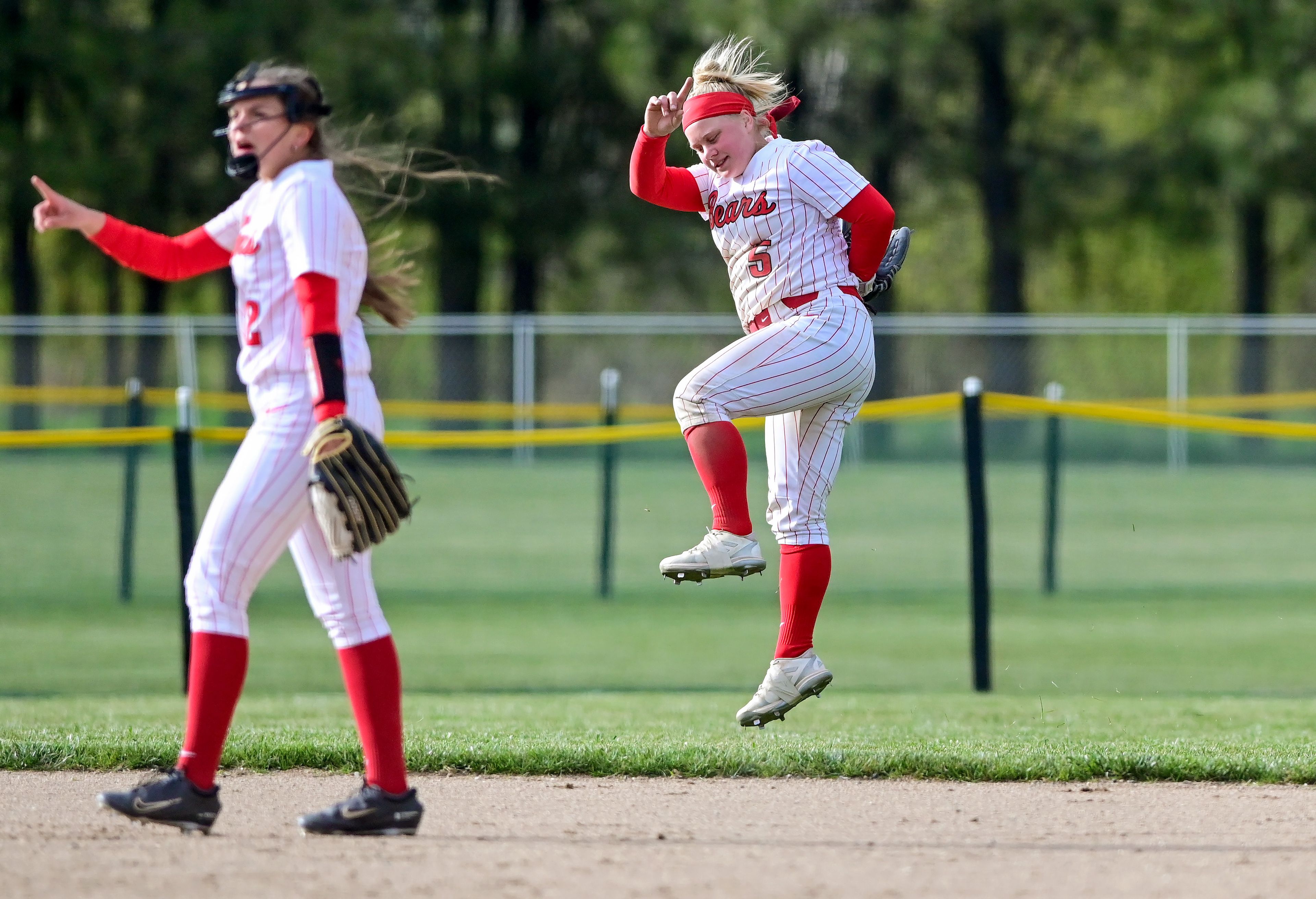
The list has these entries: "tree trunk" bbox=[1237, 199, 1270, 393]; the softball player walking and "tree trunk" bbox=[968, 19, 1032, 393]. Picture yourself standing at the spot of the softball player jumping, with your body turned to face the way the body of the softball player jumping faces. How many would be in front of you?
1

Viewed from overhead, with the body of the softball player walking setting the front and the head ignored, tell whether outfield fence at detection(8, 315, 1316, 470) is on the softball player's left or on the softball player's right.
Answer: on the softball player's right

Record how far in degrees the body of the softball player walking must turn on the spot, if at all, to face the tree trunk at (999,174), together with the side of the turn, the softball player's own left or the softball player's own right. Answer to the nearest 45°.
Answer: approximately 135° to the softball player's own right

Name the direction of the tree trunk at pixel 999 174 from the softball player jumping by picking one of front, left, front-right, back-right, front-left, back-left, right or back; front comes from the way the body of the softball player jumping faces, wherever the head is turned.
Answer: back-right

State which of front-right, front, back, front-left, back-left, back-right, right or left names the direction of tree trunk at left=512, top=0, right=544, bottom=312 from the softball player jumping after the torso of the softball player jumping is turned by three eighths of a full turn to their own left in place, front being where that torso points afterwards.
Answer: left

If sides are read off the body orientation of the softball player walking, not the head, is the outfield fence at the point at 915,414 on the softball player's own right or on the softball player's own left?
on the softball player's own right

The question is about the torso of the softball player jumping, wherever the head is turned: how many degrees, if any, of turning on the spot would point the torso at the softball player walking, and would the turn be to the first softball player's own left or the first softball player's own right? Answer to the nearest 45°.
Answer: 0° — they already face them

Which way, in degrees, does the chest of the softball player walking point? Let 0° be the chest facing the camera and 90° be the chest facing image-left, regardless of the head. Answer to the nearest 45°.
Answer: approximately 90°

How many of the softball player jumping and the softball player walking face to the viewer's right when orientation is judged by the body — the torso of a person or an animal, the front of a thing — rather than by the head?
0

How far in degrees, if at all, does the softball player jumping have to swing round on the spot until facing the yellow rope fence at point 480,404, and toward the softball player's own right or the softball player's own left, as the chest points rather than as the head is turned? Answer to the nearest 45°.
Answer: approximately 135° to the softball player's own right
